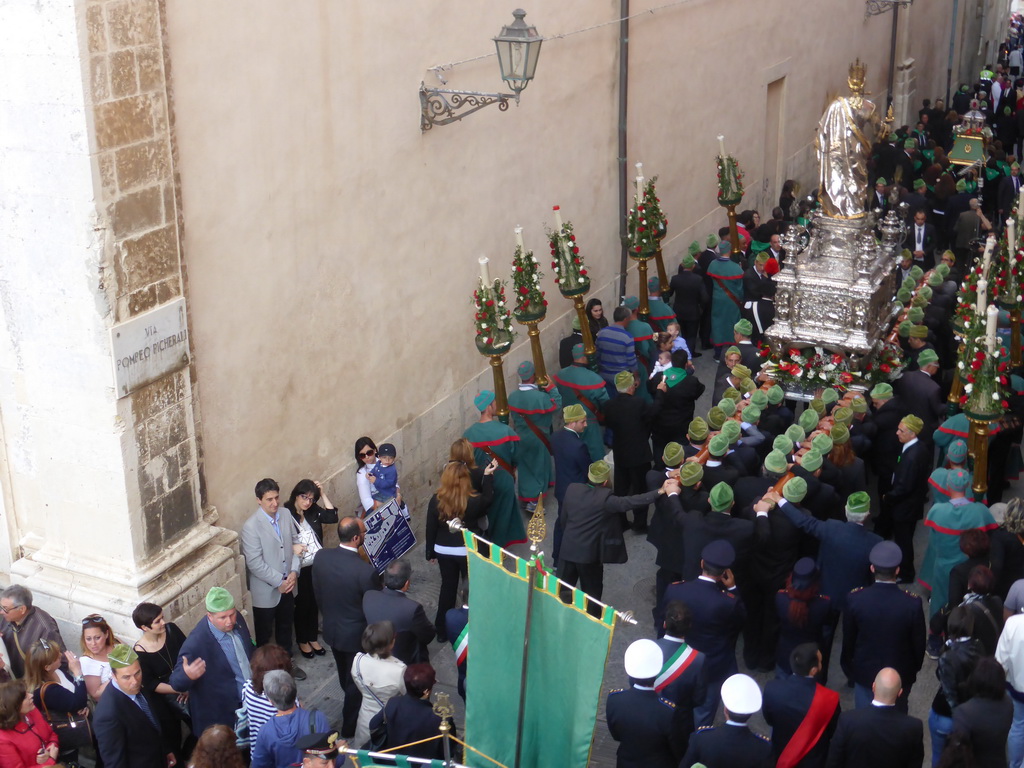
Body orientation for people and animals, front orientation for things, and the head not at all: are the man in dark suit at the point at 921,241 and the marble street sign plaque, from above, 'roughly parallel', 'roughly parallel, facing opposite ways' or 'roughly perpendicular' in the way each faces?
roughly perpendicular

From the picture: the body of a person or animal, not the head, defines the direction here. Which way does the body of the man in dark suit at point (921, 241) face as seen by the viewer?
toward the camera

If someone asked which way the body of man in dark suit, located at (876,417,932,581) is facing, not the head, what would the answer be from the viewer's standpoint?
to the viewer's left

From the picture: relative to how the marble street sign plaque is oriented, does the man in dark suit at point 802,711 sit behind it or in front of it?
in front

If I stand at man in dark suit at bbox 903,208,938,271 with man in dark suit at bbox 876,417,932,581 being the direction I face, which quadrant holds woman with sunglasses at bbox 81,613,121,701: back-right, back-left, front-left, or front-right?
front-right

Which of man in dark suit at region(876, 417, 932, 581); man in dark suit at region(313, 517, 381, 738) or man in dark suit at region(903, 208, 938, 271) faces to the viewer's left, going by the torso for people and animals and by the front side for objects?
man in dark suit at region(876, 417, 932, 581)

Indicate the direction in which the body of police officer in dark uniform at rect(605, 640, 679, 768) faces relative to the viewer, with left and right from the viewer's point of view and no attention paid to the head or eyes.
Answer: facing away from the viewer

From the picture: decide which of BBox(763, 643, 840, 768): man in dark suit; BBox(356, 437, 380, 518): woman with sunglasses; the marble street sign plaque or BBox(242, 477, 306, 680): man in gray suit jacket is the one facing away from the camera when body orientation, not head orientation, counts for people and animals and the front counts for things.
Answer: the man in dark suit

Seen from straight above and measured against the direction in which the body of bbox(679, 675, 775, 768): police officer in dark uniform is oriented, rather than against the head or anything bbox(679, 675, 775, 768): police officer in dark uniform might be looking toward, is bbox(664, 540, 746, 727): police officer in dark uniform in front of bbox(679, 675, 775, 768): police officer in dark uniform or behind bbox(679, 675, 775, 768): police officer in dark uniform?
in front

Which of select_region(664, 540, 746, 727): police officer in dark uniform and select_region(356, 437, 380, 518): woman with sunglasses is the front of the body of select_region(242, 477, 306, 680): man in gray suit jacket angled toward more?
the police officer in dark uniform

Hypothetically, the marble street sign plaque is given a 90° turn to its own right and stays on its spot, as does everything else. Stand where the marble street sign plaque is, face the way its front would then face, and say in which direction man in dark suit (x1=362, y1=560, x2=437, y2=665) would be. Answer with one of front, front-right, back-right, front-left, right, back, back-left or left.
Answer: left

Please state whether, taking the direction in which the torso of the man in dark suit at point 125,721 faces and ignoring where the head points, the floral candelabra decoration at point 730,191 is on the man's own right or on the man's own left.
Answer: on the man's own left

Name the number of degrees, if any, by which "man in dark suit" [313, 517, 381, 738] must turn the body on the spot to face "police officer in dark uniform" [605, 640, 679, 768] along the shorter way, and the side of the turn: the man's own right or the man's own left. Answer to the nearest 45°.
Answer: approximately 90° to the man's own right

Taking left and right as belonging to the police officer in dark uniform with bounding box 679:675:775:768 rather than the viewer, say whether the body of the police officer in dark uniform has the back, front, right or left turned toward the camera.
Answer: back

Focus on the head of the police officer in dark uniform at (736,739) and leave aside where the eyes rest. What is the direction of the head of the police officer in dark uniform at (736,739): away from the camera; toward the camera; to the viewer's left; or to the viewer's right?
away from the camera

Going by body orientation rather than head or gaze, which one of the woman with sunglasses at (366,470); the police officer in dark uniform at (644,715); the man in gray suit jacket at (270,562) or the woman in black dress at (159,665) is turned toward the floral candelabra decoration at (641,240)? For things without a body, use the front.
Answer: the police officer in dark uniform

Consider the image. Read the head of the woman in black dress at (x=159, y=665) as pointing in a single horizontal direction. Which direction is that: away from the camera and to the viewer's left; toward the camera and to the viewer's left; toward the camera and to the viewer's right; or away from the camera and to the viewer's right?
toward the camera and to the viewer's right
